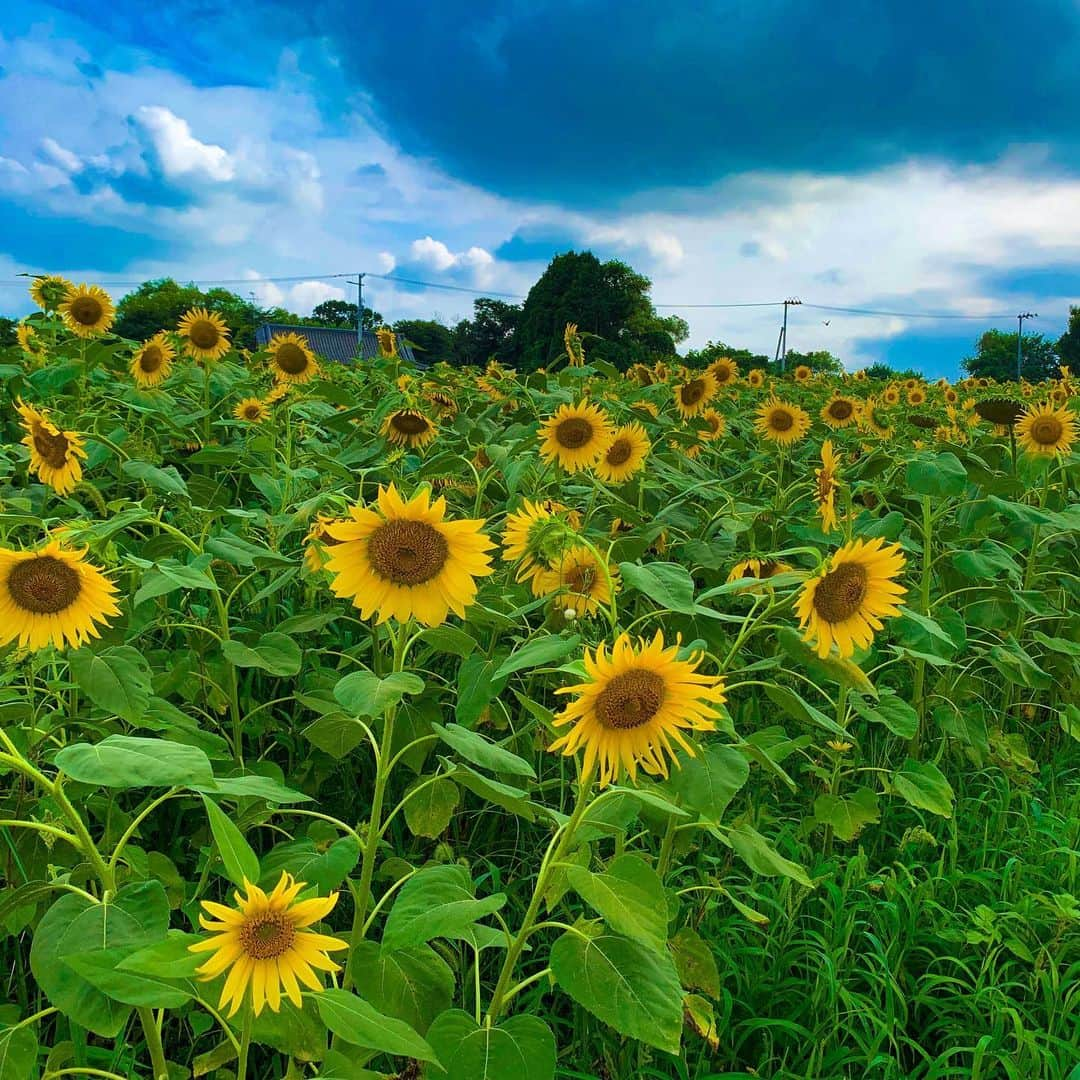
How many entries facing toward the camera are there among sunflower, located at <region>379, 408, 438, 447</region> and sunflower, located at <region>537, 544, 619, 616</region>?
2

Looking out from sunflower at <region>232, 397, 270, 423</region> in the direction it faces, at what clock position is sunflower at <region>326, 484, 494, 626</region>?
sunflower at <region>326, 484, 494, 626</region> is roughly at 12 o'clock from sunflower at <region>232, 397, 270, 423</region>.

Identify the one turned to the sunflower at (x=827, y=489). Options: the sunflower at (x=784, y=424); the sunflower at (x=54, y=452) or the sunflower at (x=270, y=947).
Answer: the sunflower at (x=784, y=424)

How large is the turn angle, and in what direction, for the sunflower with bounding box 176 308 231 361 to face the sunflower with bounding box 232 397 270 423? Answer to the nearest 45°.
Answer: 0° — it already faces it

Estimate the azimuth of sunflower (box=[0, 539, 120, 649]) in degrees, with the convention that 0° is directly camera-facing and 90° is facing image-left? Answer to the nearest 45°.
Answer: approximately 0°

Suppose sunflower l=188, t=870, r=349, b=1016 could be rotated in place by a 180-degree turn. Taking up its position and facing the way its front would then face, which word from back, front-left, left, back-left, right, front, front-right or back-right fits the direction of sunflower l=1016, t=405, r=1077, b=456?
front-right

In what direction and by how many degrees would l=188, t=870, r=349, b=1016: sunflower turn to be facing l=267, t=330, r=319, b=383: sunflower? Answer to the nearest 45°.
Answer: approximately 180°
